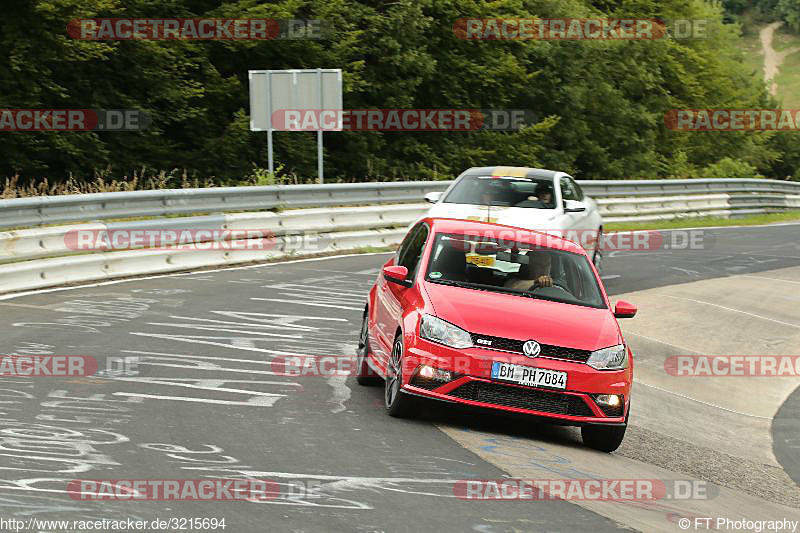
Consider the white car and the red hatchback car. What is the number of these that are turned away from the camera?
0

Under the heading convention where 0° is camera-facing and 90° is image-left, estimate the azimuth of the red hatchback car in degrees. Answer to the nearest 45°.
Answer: approximately 315°

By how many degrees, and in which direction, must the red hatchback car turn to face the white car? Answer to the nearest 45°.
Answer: approximately 135° to its left

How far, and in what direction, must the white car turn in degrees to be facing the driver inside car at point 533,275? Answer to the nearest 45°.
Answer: approximately 45° to its left

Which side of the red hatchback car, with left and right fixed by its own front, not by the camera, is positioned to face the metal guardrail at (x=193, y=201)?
back

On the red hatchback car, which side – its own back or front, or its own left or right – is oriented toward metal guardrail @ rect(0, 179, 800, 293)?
back

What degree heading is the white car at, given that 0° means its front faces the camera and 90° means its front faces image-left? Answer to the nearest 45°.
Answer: approximately 45°

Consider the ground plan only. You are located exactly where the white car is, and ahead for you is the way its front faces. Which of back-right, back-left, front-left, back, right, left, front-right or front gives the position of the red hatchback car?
front-left
